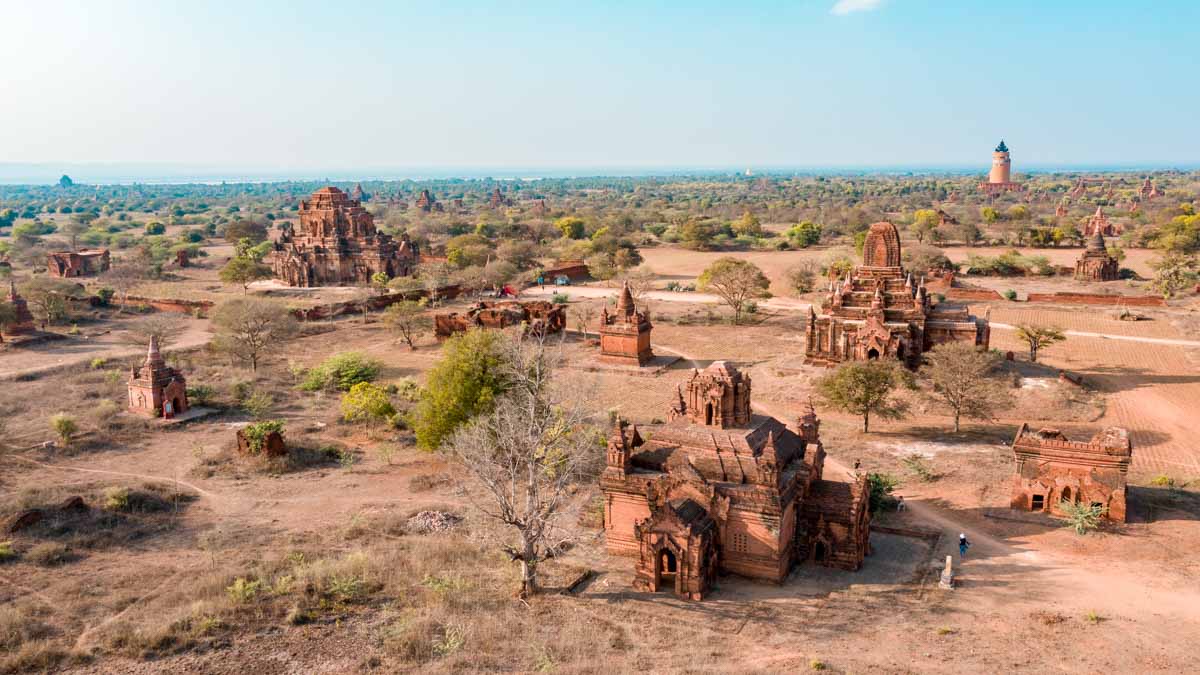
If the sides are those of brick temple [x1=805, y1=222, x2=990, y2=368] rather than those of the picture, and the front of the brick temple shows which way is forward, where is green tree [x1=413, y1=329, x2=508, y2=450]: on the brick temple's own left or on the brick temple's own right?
on the brick temple's own right

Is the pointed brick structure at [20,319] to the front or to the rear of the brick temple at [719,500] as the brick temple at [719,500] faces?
to the rear

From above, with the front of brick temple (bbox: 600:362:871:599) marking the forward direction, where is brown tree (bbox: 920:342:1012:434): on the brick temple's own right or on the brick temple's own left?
on the brick temple's own left
